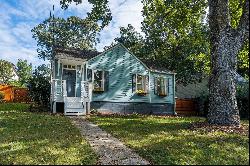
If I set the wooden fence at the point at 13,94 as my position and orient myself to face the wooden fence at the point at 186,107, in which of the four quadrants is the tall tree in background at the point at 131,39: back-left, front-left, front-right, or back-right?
front-left

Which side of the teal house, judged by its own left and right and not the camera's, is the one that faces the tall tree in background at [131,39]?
back

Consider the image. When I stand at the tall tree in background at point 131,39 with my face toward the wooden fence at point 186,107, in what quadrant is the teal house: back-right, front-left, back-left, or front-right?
front-right

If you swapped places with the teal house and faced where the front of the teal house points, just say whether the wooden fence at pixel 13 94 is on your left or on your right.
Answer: on your right

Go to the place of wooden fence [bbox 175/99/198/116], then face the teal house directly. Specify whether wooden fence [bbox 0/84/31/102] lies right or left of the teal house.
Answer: right

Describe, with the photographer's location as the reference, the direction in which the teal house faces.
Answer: facing the viewer
